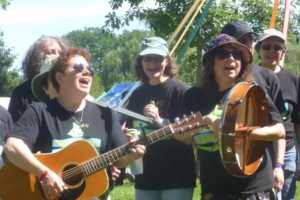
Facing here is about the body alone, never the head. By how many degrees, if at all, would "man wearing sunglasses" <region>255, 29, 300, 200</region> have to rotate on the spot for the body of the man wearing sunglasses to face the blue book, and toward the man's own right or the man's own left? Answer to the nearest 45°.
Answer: approximately 90° to the man's own right

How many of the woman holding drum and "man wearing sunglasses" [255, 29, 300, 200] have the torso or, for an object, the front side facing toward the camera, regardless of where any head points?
2

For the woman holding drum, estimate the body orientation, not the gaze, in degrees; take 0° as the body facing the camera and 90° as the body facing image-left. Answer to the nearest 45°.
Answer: approximately 0°

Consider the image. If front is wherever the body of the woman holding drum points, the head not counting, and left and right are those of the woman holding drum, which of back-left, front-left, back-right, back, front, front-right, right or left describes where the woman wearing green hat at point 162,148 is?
back-right

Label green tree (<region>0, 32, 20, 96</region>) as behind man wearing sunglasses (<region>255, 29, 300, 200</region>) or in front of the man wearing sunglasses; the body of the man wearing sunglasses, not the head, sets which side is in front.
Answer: behind

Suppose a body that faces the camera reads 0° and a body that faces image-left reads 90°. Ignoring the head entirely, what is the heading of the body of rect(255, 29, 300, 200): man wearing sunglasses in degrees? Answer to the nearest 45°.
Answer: approximately 0°

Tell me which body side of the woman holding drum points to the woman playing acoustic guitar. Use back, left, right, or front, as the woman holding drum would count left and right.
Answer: right

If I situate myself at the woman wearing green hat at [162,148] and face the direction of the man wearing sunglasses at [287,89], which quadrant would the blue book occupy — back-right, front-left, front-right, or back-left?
back-left

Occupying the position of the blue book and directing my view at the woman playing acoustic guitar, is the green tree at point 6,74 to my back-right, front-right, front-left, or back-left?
back-right
